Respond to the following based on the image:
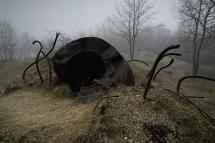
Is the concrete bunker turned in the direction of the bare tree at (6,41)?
no

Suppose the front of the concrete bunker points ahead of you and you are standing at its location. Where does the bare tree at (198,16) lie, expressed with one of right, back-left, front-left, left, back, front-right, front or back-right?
back-left

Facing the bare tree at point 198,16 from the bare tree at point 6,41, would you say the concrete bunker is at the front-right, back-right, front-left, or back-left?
front-right

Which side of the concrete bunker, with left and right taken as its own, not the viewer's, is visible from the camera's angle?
front
